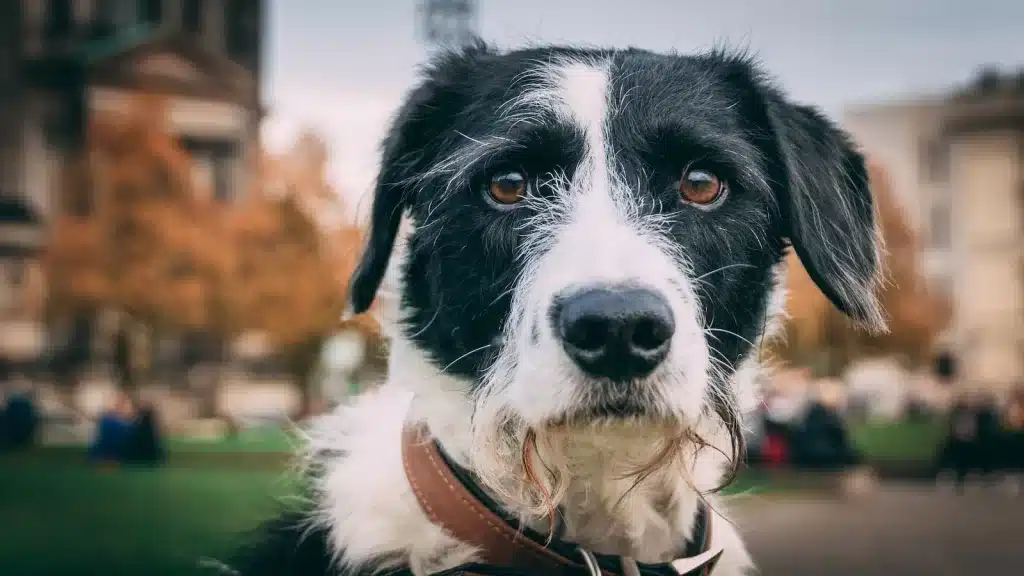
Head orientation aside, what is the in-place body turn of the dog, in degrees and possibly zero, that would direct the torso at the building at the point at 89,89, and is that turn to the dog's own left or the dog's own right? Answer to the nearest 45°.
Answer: approximately 135° to the dog's own right

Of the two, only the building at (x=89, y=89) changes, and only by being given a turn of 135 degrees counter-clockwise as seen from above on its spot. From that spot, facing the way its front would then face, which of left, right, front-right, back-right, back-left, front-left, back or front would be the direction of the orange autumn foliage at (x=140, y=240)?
back

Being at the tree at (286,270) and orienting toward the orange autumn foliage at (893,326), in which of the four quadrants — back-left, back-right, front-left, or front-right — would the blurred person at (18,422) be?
back-right

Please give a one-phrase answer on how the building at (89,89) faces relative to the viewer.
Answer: facing the viewer and to the right of the viewer

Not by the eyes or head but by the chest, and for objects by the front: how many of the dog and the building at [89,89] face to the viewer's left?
0

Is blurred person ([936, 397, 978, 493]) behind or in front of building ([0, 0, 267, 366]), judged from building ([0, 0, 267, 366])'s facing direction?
in front

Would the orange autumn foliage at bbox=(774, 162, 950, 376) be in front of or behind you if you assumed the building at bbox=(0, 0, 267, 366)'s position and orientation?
in front

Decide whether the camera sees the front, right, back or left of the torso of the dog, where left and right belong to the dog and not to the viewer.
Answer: front

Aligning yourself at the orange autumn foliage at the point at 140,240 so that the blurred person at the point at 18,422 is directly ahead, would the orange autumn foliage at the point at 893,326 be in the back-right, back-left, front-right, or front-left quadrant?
back-left
